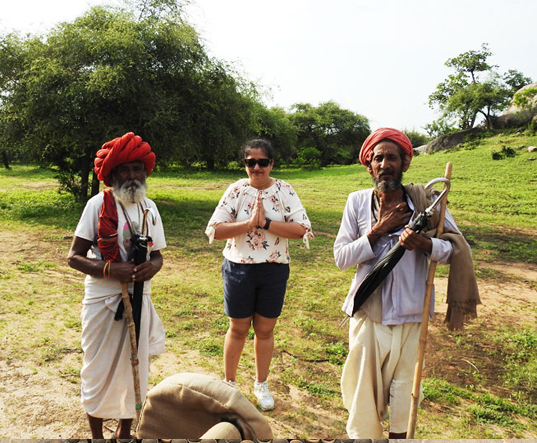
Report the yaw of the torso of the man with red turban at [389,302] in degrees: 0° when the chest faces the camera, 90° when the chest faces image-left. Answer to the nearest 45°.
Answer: approximately 0°

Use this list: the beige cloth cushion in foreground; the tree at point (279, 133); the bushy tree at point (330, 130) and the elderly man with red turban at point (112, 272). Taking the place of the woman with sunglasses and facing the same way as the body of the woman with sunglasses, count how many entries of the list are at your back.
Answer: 2

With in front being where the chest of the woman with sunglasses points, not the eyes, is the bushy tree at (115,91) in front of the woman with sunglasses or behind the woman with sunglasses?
behind

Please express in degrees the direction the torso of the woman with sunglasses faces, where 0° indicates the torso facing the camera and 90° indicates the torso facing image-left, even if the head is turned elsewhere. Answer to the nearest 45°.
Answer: approximately 0°

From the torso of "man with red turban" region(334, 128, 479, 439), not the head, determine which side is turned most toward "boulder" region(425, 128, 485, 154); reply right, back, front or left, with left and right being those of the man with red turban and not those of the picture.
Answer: back

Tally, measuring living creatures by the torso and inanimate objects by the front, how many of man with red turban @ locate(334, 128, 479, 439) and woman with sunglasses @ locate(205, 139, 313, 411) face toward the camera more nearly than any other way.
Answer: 2

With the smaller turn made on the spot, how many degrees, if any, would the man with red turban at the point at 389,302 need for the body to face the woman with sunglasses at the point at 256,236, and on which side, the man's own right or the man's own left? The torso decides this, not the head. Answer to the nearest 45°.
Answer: approximately 135° to the man's own right

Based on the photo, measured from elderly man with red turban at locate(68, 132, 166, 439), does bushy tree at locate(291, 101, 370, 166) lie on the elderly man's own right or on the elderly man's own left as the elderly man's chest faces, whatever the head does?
on the elderly man's own left

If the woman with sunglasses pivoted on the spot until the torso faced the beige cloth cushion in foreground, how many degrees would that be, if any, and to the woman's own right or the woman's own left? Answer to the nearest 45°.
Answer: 0° — they already face it

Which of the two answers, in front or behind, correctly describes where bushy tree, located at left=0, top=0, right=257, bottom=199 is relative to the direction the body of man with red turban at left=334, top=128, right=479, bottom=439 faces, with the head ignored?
behind

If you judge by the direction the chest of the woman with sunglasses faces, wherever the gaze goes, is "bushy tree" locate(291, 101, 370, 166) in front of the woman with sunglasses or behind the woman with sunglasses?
behind
